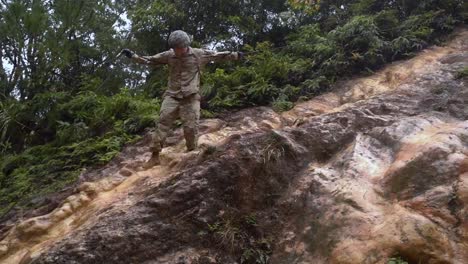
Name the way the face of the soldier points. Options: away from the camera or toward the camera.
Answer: toward the camera

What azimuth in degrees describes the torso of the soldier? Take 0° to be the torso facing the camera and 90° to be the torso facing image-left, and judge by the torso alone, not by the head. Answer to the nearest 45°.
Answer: approximately 0°
